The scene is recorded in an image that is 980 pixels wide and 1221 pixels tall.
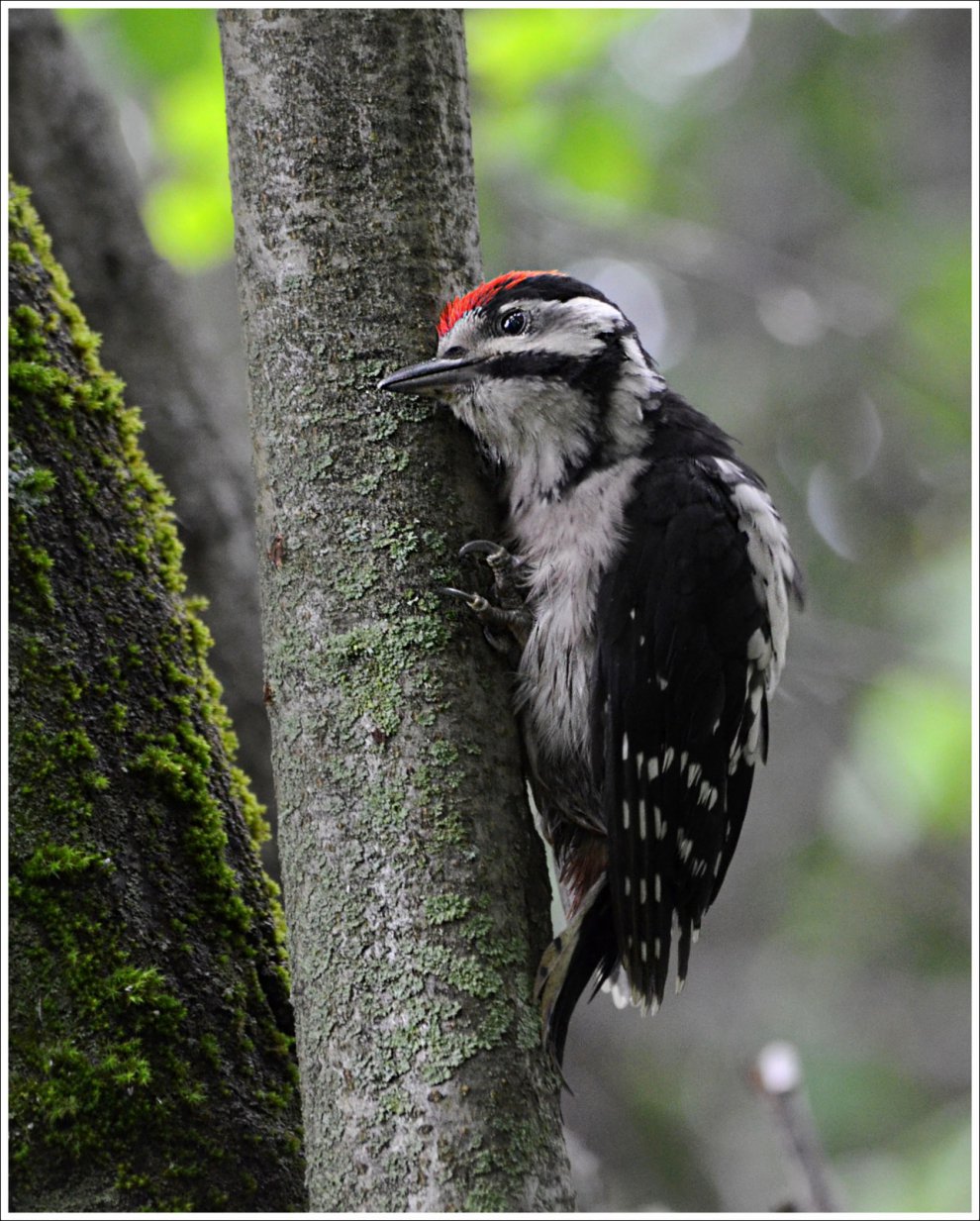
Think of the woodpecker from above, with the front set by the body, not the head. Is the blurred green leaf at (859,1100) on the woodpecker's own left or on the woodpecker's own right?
on the woodpecker's own right

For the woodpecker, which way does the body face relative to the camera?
to the viewer's left

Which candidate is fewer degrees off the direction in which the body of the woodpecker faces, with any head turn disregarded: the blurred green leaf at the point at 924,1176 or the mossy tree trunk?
the mossy tree trunk

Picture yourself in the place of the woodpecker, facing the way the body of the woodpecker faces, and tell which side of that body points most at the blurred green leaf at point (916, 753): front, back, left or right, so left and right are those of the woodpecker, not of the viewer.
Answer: right

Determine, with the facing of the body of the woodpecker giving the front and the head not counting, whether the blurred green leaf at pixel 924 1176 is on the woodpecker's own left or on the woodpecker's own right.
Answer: on the woodpecker's own right
